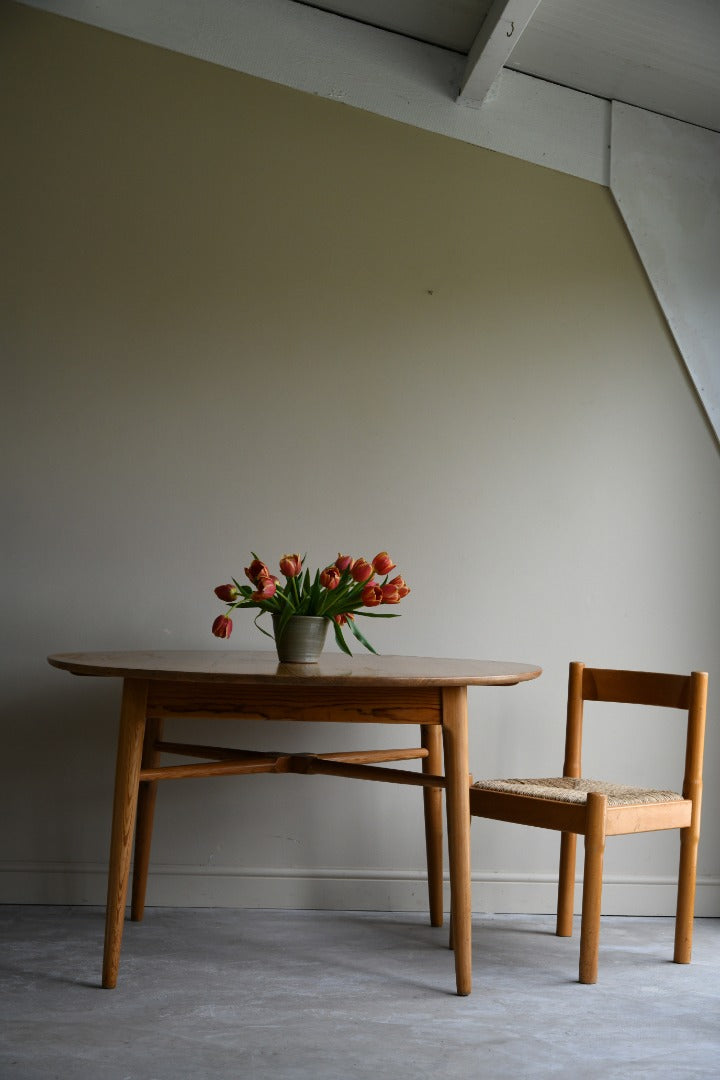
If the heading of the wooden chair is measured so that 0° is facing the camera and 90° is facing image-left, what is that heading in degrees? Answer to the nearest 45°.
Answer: approximately 45°

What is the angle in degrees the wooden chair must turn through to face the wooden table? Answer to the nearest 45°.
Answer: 0° — it already faces it
